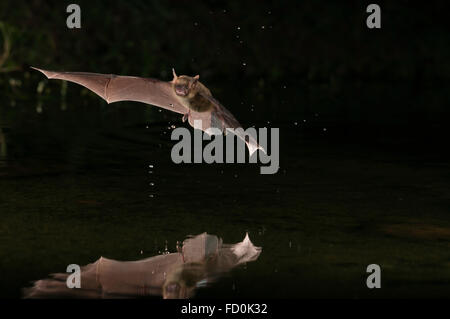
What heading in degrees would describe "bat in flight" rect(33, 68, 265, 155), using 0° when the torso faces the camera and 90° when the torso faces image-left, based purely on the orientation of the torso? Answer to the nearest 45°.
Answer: approximately 45°
